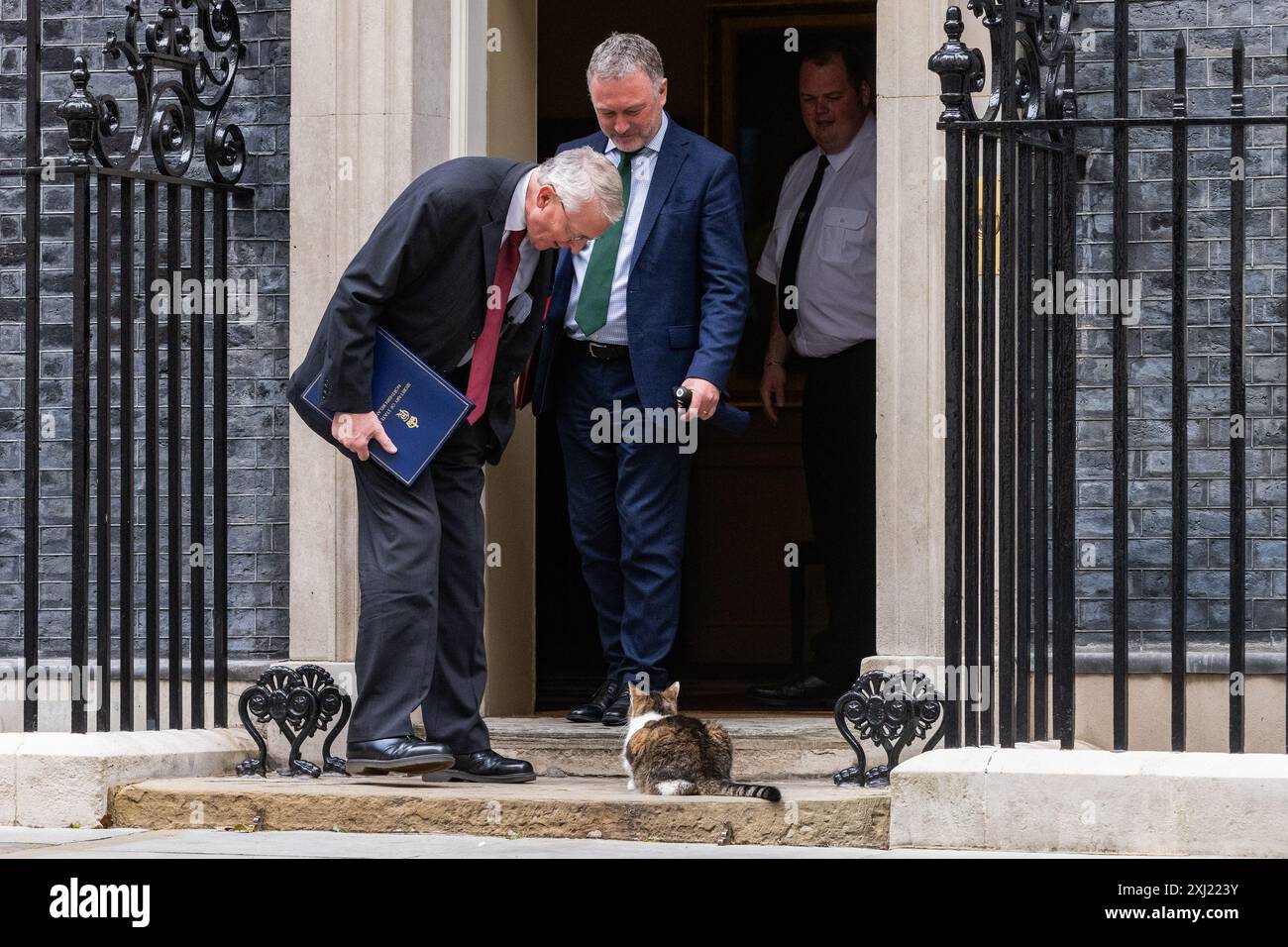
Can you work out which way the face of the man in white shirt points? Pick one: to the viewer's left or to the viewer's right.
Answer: to the viewer's left

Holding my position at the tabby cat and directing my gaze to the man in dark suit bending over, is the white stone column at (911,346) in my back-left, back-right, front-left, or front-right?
back-right

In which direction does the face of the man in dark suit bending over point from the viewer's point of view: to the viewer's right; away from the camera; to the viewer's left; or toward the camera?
to the viewer's right

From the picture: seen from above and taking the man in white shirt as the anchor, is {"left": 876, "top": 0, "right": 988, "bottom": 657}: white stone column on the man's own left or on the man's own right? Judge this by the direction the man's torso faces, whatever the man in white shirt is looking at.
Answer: on the man's own left

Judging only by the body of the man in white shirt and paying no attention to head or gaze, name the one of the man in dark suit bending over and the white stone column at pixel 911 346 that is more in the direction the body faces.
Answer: the man in dark suit bending over

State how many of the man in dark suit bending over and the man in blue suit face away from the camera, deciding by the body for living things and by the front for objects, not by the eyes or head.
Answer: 0

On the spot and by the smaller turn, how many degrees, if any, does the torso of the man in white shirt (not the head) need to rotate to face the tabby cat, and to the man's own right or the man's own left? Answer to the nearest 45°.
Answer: approximately 45° to the man's own left

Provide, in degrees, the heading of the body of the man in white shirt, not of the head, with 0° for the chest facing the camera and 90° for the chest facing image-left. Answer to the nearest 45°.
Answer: approximately 45°

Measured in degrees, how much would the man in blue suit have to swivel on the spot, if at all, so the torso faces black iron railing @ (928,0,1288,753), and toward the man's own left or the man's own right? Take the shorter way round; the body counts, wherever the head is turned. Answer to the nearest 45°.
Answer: approximately 90° to the man's own left

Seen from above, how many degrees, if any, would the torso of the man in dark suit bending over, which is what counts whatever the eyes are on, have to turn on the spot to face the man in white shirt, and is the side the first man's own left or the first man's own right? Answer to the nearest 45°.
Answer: approximately 90° to the first man's own left

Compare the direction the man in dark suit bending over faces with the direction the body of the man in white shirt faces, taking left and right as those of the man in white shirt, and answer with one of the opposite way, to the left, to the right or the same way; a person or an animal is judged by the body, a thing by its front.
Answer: to the left
